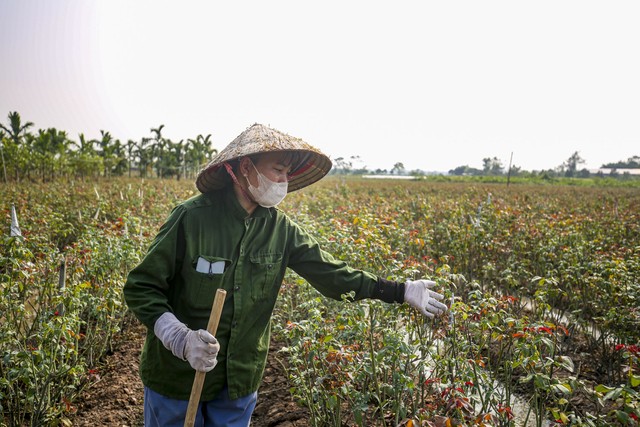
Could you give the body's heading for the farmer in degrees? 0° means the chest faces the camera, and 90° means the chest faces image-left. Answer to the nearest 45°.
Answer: approximately 315°

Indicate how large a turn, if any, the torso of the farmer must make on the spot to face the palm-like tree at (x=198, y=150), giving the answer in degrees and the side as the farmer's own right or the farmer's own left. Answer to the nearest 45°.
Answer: approximately 135° to the farmer's own left

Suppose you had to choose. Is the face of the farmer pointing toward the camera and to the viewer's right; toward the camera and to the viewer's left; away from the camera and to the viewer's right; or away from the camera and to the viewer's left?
toward the camera and to the viewer's right
